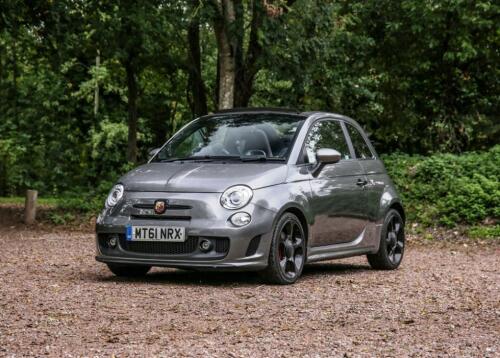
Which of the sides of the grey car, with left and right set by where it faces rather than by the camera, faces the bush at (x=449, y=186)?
back

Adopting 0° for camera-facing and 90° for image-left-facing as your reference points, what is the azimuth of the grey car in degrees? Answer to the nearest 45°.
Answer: approximately 45°

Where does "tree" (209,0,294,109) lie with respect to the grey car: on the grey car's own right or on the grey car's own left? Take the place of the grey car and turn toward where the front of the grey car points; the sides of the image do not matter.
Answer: on the grey car's own right
